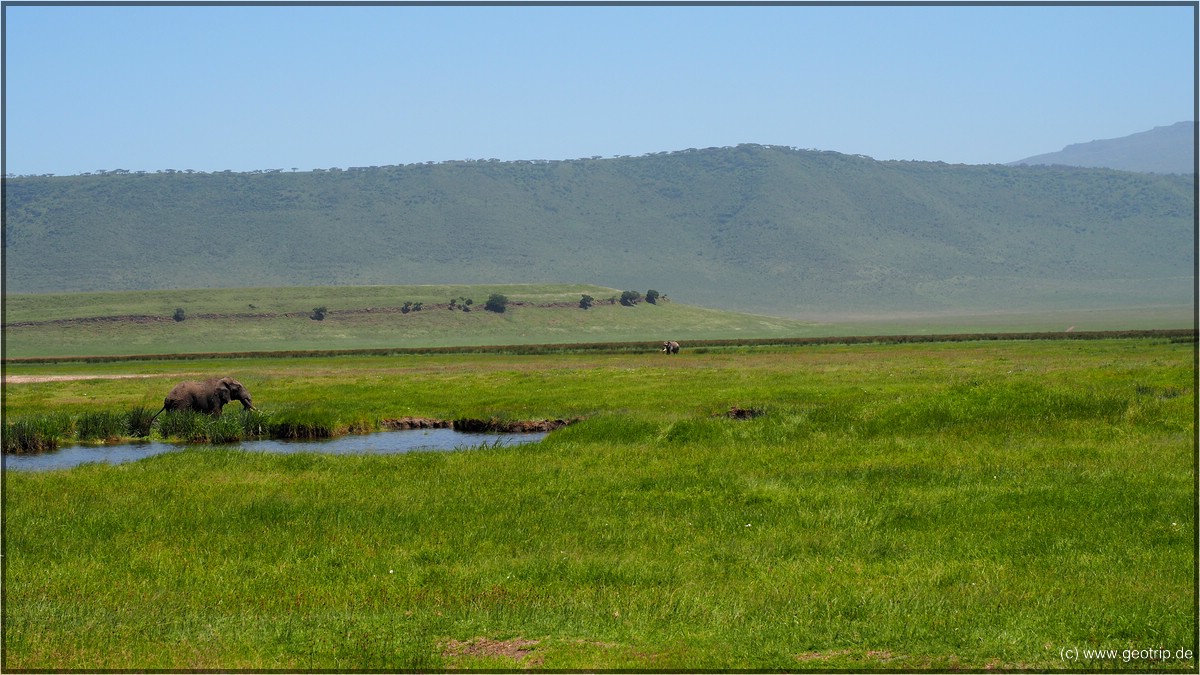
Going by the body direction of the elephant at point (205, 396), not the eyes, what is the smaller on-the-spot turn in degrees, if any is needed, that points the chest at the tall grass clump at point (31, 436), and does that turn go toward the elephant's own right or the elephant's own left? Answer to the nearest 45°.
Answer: approximately 135° to the elephant's own right

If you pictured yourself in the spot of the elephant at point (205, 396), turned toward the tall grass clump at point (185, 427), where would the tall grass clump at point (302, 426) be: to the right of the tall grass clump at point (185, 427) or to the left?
left

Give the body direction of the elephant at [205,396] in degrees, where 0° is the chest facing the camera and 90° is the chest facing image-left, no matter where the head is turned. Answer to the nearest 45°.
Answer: approximately 270°

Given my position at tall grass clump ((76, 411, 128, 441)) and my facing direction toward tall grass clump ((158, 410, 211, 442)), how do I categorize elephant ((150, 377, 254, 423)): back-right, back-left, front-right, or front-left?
front-left

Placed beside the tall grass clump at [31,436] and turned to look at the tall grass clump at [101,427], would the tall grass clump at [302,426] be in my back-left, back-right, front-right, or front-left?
front-right

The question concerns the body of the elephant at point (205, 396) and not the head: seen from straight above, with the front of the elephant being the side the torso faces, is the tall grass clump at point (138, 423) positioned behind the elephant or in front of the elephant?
behind

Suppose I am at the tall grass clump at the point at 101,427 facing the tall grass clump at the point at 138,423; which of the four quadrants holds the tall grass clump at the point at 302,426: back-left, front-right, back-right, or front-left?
front-right

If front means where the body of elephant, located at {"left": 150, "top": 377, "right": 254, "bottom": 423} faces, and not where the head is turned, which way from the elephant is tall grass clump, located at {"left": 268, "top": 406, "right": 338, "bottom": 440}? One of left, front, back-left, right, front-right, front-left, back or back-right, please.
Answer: front-right

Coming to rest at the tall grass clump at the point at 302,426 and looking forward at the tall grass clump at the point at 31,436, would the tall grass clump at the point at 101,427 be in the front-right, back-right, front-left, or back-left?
front-right

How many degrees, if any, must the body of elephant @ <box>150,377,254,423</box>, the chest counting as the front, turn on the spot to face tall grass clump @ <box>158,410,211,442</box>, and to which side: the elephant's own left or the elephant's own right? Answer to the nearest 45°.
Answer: approximately 90° to the elephant's own right
